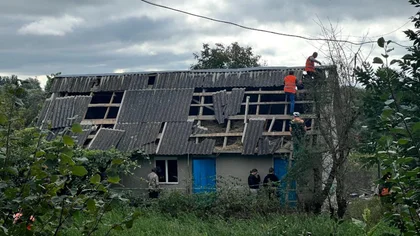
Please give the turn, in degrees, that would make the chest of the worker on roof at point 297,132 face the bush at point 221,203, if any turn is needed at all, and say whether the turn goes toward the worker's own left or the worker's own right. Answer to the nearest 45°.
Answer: approximately 135° to the worker's own left

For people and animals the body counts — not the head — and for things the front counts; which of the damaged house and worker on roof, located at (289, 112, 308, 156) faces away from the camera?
the worker on roof

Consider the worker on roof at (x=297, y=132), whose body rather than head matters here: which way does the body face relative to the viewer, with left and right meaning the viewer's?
facing away from the viewer

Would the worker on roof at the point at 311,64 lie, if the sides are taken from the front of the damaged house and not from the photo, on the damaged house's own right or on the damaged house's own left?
on the damaged house's own left

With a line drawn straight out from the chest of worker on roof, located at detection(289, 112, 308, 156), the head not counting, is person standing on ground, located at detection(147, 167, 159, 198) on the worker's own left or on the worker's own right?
on the worker's own left

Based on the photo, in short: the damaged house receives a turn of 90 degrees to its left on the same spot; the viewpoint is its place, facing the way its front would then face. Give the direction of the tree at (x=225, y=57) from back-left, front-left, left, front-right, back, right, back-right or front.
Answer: left
